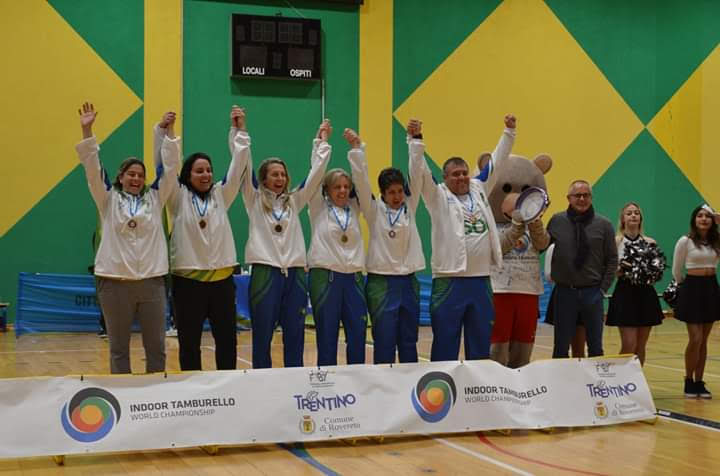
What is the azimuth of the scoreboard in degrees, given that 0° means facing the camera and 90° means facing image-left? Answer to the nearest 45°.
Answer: approximately 0°

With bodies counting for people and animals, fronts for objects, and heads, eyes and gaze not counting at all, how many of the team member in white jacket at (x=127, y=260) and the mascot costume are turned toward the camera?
2

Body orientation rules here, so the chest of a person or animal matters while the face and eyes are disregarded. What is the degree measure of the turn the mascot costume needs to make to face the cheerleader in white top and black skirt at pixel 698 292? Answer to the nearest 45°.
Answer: approximately 135° to its left

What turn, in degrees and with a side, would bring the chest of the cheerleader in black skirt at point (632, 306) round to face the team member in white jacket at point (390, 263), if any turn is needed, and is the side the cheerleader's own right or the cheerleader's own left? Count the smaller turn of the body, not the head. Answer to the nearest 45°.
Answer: approximately 45° to the cheerleader's own right

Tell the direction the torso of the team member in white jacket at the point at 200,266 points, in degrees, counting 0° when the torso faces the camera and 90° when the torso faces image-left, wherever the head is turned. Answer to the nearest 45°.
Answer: approximately 0°

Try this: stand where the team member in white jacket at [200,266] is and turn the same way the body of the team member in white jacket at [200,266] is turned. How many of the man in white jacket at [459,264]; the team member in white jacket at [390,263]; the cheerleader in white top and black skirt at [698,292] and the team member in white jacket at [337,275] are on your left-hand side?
4

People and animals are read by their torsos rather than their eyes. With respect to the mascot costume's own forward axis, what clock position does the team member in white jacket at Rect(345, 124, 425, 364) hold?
The team member in white jacket is roughly at 2 o'clock from the mascot costume.

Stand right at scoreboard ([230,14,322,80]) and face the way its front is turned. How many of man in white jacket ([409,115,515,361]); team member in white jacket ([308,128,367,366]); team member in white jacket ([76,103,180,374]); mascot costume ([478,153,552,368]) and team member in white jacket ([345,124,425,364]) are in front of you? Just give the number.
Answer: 5
